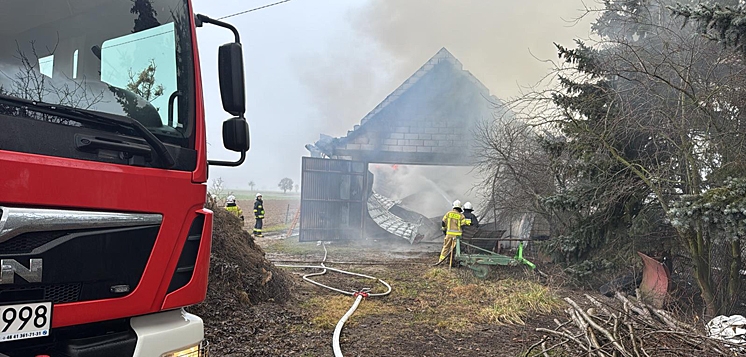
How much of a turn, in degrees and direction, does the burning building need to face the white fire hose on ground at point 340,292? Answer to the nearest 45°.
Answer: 0° — it already faces it

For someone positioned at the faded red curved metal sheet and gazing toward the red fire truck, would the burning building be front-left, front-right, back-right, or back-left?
back-right

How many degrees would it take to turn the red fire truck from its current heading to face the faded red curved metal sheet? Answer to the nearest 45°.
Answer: approximately 90° to its left

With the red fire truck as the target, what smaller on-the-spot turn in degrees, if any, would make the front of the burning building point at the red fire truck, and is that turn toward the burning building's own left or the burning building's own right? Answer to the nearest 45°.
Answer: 0° — it already faces it

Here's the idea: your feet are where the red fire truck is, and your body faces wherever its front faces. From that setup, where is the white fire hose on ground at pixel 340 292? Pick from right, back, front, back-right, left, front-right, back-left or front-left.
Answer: back-left

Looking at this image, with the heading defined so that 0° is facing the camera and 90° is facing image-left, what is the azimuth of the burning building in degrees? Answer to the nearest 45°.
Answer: approximately 0°

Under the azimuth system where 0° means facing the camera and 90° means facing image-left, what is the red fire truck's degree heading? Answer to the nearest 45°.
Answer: approximately 0°

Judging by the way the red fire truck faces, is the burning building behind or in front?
behind

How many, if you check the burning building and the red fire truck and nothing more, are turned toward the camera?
2

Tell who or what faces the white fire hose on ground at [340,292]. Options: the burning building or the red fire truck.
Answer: the burning building

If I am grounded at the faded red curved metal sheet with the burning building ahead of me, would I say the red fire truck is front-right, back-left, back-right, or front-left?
back-left
